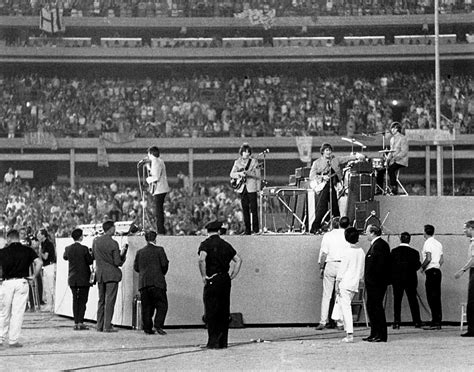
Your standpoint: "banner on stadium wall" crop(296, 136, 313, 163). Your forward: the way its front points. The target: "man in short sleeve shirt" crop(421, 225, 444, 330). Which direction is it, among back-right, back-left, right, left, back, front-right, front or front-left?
front

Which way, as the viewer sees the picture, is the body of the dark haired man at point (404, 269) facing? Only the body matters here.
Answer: away from the camera

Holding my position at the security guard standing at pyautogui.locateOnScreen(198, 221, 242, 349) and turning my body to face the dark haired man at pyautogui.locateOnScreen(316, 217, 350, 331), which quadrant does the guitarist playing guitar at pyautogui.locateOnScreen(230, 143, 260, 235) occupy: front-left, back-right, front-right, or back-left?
front-left

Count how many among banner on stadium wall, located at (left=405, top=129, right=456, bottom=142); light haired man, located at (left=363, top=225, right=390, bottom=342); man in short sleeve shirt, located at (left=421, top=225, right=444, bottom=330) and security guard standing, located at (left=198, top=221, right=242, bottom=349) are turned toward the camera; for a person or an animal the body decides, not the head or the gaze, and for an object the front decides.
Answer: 1

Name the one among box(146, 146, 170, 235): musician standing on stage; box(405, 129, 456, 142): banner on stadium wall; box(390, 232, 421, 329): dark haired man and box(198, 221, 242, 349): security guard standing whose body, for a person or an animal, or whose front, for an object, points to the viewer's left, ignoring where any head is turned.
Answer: the musician standing on stage

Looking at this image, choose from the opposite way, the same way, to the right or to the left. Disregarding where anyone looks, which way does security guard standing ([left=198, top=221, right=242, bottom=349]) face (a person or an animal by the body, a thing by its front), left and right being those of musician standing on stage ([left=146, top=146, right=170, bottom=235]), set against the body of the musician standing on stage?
to the right

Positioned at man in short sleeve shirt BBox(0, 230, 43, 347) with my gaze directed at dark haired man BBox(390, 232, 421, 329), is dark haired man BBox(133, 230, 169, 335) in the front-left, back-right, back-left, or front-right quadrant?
front-left

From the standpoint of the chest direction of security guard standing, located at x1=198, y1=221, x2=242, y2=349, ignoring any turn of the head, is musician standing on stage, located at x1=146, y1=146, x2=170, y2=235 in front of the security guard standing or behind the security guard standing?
in front

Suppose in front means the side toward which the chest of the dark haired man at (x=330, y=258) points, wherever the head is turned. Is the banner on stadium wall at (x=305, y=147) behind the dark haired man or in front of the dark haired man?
in front

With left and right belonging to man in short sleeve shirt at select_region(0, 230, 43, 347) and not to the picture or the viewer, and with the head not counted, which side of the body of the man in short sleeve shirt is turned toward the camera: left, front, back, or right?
back

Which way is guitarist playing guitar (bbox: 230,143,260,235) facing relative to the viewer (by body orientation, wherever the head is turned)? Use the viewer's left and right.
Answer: facing the viewer

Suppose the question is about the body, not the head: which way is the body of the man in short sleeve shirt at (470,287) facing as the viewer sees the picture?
to the viewer's left

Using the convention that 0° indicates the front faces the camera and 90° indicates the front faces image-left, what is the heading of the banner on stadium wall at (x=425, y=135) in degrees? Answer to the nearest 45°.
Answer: approximately 0°

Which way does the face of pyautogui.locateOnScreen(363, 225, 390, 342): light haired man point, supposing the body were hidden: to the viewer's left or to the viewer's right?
to the viewer's left

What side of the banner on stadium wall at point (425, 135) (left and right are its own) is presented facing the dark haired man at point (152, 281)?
front

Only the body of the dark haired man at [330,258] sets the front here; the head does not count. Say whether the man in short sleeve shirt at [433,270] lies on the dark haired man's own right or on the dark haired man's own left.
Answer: on the dark haired man's own right

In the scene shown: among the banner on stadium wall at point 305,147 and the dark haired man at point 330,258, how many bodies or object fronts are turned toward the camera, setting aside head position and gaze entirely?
1
